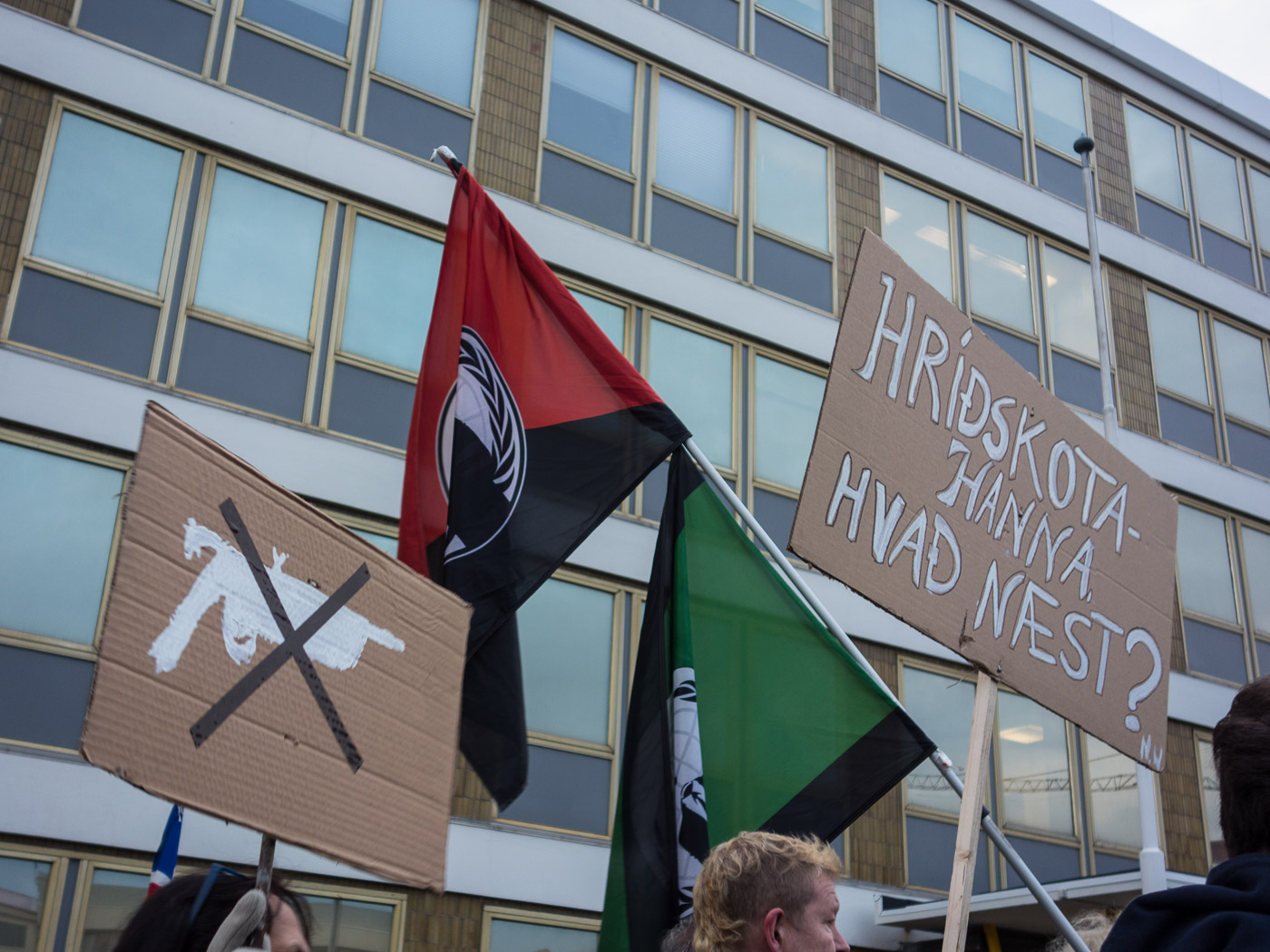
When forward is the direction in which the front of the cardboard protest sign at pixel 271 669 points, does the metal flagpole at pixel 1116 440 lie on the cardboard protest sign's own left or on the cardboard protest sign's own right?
on the cardboard protest sign's own left

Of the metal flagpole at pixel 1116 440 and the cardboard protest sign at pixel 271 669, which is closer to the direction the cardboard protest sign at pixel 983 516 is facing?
the cardboard protest sign

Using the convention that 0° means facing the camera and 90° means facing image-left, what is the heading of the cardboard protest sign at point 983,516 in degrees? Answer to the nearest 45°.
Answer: approximately 315°

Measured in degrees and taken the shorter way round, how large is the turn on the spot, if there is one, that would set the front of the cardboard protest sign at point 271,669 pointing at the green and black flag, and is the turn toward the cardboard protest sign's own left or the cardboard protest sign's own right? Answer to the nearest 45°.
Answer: approximately 90° to the cardboard protest sign's own left

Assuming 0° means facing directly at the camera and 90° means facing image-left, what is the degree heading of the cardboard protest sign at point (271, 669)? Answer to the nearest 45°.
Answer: approximately 315°

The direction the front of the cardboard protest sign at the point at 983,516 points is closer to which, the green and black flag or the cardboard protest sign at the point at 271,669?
the cardboard protest sign

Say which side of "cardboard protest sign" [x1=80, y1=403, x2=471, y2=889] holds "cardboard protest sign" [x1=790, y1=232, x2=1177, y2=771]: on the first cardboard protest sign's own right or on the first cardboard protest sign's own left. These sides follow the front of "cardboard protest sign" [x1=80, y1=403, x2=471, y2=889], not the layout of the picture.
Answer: on the first cardboard protest sign's own left

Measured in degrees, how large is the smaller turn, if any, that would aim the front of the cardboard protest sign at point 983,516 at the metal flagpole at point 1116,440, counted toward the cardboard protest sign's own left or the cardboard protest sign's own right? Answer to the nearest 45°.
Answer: approximately 135° to the cardboard protest sign's own left

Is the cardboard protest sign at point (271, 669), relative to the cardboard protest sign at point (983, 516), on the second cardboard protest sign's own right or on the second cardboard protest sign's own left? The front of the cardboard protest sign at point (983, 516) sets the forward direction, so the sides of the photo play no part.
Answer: on the second cardboard protest sign's own right
